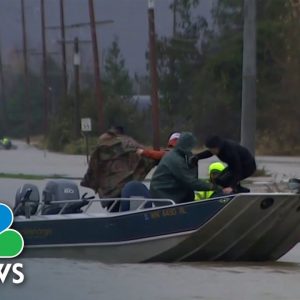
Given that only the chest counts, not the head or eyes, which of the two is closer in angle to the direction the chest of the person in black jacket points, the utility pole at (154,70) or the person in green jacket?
the person in green jacket

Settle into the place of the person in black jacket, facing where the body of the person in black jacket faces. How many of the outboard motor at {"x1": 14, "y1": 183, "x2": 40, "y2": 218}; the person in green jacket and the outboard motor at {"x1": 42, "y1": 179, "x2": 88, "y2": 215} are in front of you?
3

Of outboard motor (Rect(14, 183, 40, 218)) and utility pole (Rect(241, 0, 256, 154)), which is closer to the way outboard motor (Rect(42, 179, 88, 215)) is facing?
the utility pole

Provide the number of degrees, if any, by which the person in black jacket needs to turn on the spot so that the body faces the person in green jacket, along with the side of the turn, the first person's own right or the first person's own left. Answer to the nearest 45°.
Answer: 0° — they already face them

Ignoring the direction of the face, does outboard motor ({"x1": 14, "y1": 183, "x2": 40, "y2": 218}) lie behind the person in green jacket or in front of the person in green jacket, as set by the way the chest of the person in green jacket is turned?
behind

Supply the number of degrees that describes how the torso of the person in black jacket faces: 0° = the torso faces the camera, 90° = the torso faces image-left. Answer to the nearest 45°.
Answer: approximately 90°

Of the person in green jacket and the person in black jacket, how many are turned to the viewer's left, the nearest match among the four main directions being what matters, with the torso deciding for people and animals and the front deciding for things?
1

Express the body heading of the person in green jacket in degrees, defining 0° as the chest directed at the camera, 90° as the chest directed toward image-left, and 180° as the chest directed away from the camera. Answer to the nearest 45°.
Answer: approximately 270°

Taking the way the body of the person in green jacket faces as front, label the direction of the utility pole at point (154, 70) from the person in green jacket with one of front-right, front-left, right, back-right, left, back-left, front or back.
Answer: left

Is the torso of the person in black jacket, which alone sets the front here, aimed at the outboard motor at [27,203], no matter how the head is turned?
yes

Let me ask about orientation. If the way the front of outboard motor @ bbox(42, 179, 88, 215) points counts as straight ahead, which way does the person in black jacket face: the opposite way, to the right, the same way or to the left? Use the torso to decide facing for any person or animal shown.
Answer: the opposite way

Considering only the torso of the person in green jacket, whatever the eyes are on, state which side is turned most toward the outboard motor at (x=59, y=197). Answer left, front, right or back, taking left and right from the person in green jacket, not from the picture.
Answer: back

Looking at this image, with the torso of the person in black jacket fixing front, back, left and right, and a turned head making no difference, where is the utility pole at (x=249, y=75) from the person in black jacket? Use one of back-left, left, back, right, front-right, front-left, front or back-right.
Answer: right

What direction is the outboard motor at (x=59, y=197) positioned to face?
to the viewer's right

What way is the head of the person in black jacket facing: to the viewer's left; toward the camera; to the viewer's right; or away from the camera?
to the viewer's left
